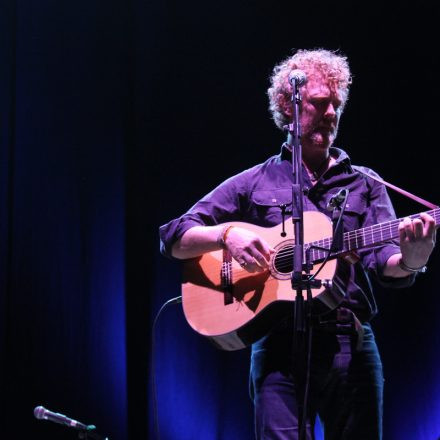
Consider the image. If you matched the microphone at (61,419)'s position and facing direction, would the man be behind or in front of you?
behind

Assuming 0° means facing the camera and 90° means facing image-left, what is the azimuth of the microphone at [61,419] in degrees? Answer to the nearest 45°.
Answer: approximately 90°

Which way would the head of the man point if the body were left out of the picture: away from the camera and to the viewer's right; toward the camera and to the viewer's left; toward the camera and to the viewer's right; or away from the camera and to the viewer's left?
toward the camera and to the viewer's right
